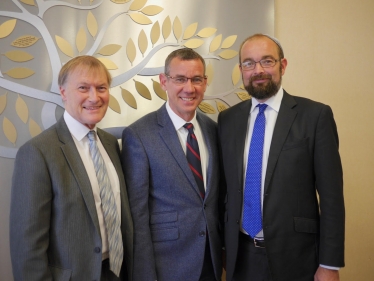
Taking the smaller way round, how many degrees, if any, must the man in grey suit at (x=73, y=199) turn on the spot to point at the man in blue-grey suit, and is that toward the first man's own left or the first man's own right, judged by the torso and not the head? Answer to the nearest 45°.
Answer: approximately 45° to the first man's own left

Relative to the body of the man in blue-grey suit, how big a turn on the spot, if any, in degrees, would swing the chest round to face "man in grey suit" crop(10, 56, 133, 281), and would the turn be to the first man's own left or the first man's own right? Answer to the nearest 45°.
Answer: approximately 90° to the first man's own right

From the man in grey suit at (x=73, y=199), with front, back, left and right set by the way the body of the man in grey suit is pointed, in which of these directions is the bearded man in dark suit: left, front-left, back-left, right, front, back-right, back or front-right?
front-left

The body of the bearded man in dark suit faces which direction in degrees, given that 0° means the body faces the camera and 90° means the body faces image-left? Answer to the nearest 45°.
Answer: approximately 45°

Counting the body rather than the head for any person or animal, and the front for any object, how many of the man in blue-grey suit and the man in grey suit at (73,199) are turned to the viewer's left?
0

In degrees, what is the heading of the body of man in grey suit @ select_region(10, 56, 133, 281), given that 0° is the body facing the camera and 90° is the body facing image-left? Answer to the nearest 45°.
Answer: approximately 315°

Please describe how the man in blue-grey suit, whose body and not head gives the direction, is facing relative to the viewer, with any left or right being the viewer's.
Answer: facing the viewer and to the right of the viewer
